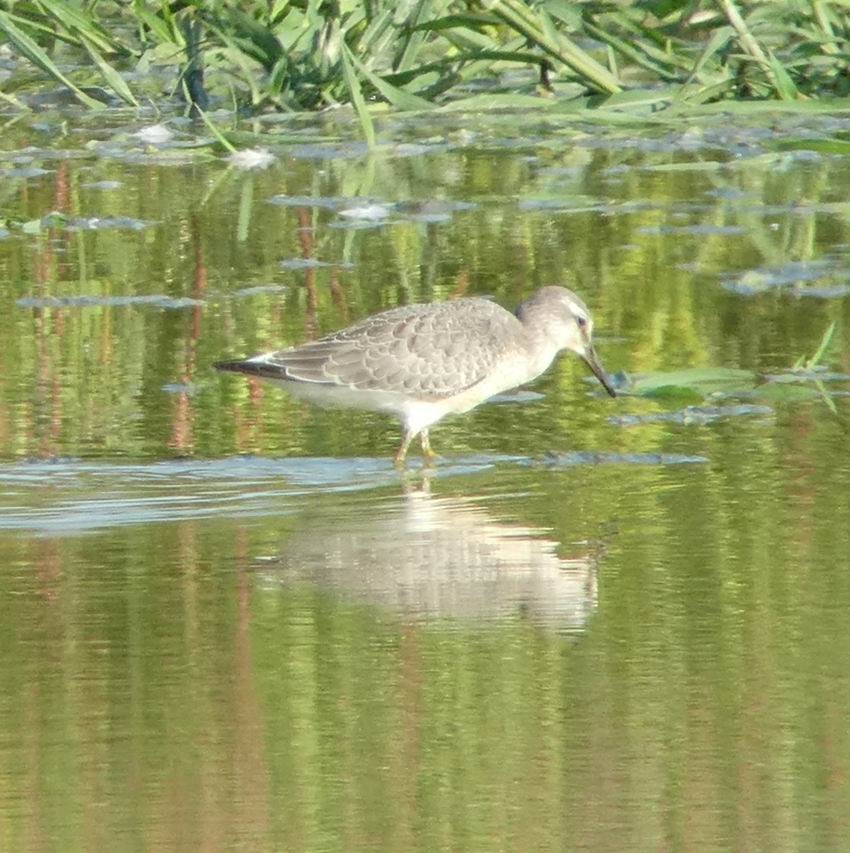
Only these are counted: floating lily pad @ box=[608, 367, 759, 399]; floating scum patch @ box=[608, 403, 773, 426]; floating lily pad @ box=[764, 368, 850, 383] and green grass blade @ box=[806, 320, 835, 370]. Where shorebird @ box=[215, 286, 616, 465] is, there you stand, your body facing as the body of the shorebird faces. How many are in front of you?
4

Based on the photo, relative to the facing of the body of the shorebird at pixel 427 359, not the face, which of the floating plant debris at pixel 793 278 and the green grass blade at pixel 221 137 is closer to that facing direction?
the floating plant debris

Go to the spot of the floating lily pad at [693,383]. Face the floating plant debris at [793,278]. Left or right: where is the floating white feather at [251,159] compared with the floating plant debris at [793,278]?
left

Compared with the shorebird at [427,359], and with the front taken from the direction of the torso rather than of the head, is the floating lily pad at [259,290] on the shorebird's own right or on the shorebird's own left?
on the shorebird's own left

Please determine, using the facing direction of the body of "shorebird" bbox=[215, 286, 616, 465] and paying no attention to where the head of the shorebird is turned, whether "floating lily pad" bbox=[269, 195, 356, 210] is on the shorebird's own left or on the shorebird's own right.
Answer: on the shorebird's own left

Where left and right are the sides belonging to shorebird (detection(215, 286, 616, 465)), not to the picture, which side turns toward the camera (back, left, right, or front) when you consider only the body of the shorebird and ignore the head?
right

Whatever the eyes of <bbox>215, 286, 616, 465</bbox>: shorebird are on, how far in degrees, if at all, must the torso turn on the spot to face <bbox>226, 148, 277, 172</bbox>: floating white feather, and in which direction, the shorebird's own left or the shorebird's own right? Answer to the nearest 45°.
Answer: approximately 90° to the shorebird's own left

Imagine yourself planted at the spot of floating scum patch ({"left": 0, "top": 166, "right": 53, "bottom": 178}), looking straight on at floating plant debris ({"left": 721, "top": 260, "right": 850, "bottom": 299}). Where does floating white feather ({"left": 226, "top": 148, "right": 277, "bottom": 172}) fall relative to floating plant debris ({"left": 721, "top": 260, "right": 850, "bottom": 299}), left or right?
left

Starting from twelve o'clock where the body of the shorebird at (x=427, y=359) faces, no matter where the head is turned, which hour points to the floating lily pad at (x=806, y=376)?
The floating lily pad is roughly at 12 o'clock from the shorebird.

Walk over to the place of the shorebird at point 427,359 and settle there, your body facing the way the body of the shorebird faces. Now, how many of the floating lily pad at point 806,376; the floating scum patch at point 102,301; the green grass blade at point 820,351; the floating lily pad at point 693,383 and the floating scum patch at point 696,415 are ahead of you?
4

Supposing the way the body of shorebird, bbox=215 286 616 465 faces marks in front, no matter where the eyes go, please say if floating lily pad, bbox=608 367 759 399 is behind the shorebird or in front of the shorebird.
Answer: in front

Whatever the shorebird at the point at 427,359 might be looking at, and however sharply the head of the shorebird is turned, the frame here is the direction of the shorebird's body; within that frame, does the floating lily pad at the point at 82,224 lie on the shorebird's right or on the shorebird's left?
on the shorebird's left

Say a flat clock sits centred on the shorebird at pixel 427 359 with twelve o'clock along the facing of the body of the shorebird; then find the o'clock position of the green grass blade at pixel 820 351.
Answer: The green grass blade is roughly at 12 o'clock from the shorebird.

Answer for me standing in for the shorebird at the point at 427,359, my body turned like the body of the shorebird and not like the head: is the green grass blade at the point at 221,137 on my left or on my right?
on my left
